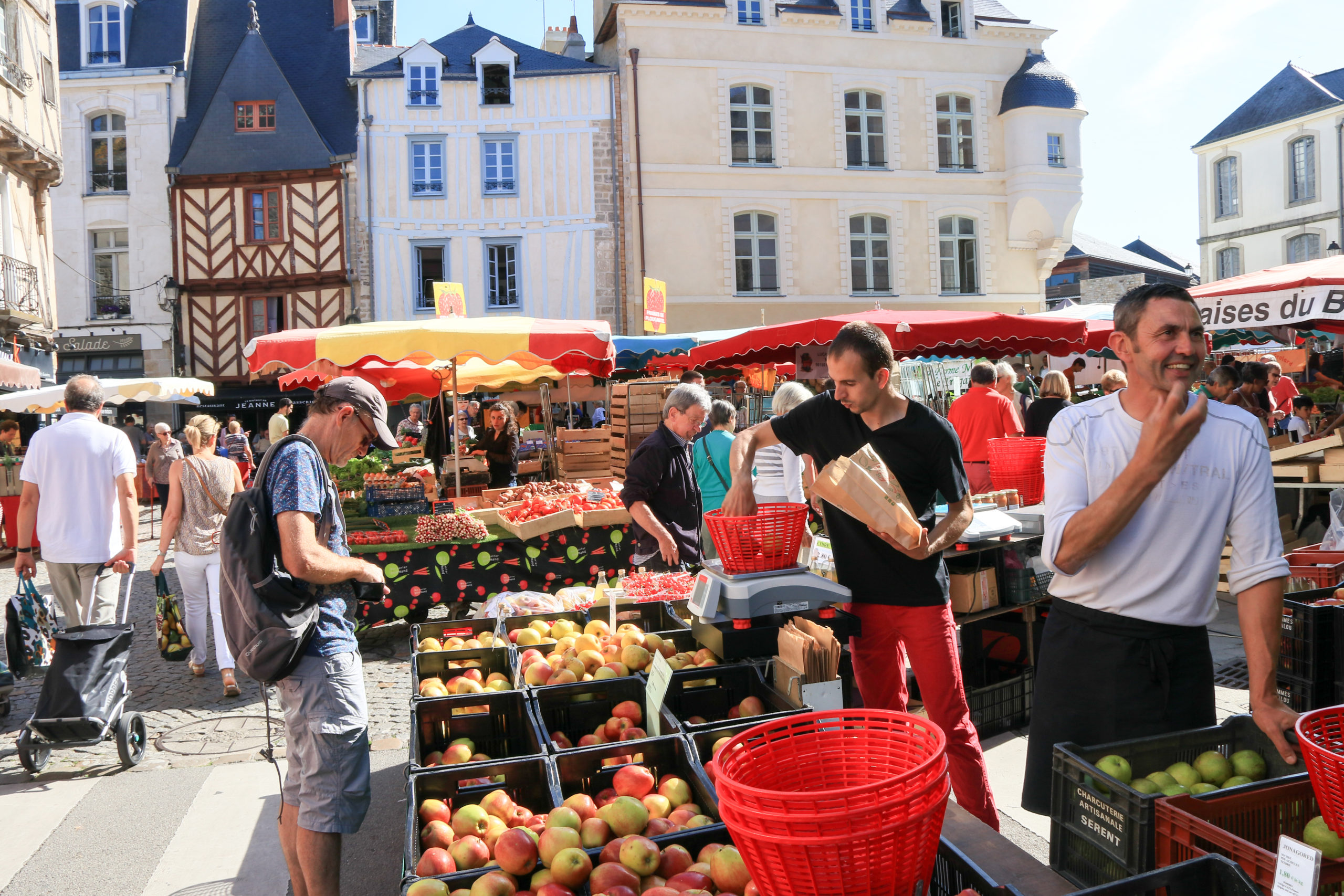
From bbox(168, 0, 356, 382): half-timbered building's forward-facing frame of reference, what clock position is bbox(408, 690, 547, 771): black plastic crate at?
The black plastic crate is roughly at 12 o'clock from the half-timbered building.

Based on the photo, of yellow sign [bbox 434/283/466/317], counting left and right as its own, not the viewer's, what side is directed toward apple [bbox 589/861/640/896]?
front

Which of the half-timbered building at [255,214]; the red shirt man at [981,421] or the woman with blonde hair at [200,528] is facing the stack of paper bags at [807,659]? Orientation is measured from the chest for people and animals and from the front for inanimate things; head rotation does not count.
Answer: the half-timbered building

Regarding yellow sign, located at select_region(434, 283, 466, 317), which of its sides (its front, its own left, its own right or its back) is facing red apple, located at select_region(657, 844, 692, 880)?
front

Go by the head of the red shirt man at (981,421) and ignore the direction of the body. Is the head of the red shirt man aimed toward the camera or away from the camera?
away from the camera

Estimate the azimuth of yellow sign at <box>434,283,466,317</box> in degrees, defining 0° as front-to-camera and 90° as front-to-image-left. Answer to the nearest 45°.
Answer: approximately 0°

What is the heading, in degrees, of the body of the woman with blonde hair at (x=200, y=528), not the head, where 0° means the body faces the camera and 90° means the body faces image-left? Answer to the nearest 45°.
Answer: approximately 180°

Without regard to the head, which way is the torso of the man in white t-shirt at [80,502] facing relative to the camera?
away from the camera

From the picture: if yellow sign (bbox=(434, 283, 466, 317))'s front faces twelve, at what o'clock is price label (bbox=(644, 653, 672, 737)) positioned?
The price label is roughly at 12 o'clock from the yellow sign.

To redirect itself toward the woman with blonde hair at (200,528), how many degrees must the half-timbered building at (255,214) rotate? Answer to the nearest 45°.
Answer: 0° — it already faces them
